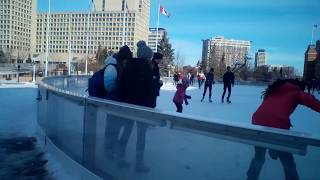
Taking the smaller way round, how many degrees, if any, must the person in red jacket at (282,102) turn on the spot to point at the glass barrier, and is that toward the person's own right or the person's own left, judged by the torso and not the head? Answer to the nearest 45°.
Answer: approximately 180°

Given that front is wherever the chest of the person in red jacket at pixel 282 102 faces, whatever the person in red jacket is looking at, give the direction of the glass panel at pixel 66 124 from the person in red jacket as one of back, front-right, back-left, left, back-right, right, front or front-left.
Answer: back-left

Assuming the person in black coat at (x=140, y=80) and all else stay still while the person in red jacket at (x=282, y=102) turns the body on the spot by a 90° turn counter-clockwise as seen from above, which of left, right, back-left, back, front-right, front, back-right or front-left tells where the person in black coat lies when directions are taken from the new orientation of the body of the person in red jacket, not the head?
front-left

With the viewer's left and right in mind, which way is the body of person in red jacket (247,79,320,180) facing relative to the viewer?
facing away from the viewer and to the right of the viewer

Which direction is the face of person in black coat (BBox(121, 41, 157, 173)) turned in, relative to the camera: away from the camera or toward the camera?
away from the camera
